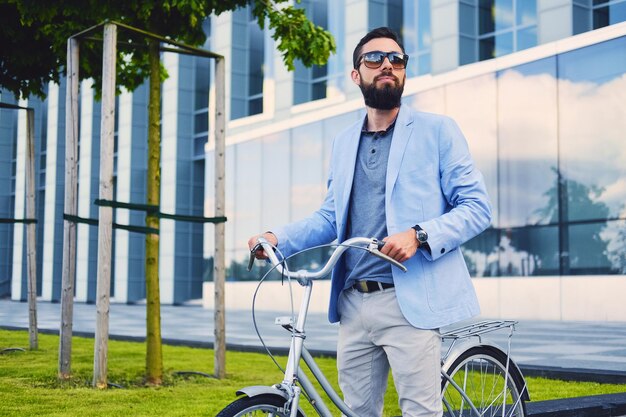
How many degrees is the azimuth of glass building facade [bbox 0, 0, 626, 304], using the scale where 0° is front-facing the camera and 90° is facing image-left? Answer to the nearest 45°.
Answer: approximately 45°

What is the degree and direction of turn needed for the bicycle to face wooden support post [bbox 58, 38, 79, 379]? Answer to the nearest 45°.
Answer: approximately 90° to its right

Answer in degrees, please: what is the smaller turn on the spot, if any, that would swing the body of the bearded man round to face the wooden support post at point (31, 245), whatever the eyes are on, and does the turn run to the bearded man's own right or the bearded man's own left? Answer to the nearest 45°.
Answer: approximately 90° to the bearded man's own right

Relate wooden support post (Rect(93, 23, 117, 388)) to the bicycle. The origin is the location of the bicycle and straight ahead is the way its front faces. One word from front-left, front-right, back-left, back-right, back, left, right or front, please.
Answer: right

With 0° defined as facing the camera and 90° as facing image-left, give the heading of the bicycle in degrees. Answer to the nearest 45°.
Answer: approximately 45°

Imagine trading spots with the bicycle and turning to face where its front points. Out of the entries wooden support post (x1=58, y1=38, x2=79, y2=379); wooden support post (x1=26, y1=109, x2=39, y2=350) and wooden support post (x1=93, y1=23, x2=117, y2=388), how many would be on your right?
3

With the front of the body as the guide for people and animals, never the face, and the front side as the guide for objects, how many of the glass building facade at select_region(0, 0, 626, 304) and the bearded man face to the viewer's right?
0

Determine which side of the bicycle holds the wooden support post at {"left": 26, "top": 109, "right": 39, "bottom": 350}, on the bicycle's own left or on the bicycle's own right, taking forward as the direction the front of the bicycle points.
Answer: on the bicycle's own right

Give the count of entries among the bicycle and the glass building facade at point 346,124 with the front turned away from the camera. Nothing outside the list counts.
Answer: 0
